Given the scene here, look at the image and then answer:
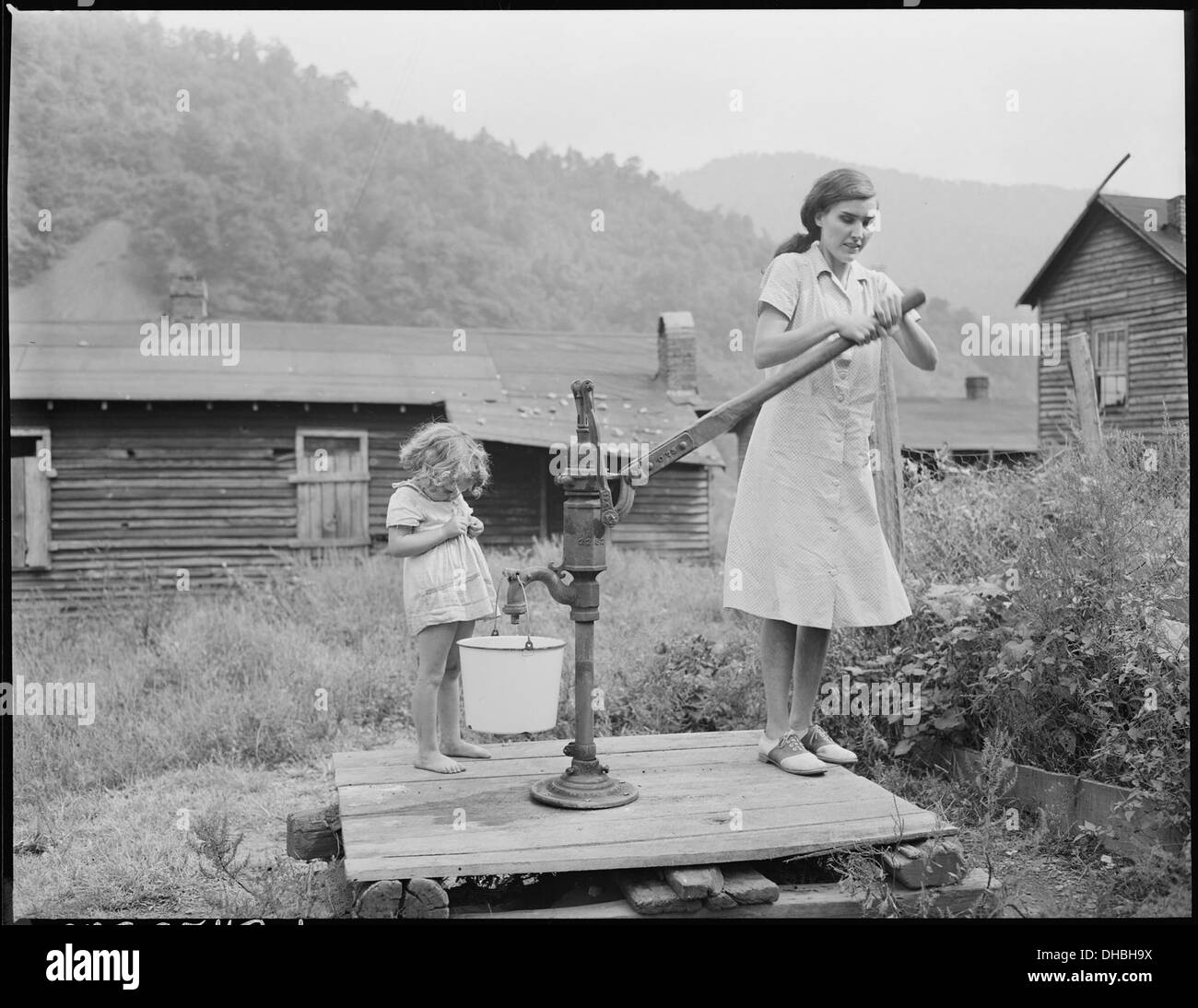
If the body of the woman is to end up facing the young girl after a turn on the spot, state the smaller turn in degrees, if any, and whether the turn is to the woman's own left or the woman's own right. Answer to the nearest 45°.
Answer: approximately 135° to the woman's own right

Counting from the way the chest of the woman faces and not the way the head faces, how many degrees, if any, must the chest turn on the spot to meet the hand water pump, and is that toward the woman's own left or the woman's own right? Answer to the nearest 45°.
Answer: approximately 90° to the woman's own right

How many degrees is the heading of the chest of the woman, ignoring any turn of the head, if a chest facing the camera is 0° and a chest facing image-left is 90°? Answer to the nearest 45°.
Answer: approximately 315°

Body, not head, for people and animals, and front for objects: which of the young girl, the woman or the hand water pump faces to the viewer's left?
the hand water pump

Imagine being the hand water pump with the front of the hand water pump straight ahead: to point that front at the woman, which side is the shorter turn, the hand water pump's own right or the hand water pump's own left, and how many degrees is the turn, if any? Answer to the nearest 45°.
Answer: approximately 135° to the hand water pump's own right

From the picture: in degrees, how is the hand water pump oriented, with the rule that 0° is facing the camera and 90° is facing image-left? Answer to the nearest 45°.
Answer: approximately 90°

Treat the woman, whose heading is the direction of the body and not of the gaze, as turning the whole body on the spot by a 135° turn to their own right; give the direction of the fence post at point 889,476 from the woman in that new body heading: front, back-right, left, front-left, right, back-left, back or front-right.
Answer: right

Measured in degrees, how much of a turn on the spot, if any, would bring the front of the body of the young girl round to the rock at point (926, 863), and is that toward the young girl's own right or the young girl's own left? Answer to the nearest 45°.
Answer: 0° — they already face it

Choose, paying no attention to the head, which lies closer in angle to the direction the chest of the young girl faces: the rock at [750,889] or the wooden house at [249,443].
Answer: the rock

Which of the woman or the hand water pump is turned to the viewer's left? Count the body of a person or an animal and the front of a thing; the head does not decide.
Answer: the hand water pump

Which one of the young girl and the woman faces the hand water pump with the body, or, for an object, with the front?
the young girl
